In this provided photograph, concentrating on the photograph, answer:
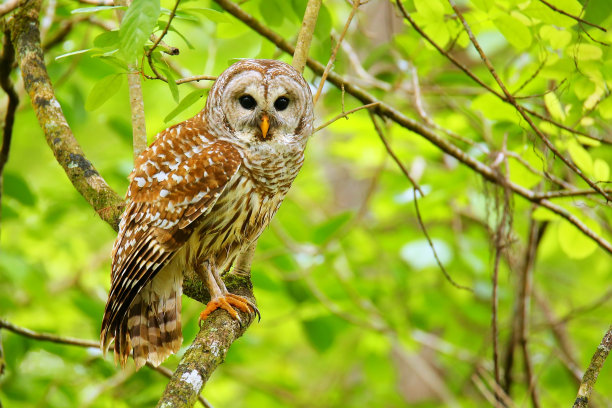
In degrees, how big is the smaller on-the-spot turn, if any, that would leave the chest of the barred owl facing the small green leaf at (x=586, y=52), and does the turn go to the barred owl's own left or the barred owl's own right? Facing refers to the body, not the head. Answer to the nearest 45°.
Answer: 0° — it already faces it

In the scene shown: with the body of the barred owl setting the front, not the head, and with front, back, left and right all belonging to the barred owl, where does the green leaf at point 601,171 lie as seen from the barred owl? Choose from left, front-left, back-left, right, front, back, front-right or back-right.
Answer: front-left

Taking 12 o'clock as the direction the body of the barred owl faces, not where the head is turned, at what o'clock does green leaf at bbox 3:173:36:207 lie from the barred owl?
The green leaf is roughly at 6 o'clock from the barred owl.

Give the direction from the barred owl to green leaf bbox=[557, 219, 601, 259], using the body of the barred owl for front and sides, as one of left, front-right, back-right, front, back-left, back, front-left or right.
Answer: front-left

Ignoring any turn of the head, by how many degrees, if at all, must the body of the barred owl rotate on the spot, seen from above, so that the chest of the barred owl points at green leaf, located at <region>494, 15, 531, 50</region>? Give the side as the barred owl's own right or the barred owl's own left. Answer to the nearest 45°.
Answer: approximately 90° to the barred owl's own left
